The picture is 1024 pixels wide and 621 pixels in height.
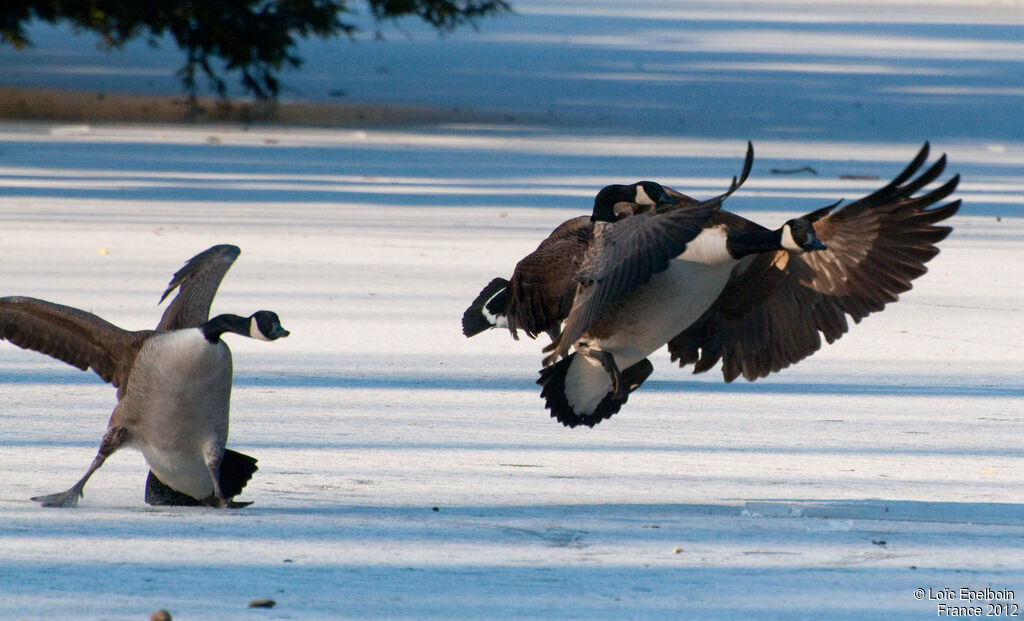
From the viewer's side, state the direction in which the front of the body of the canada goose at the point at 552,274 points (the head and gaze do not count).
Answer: to the viewer's right

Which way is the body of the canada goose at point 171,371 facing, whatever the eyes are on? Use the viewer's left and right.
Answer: facing the viewer and to the right of the viewer

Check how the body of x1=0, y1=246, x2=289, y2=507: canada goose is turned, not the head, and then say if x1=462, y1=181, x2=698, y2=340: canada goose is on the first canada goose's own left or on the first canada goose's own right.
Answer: on the first canada goose's own left

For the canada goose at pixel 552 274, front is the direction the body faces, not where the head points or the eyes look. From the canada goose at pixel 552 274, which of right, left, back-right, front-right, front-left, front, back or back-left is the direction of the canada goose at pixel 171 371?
back-right

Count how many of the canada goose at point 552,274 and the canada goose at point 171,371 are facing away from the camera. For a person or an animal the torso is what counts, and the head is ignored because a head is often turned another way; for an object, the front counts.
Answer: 0
